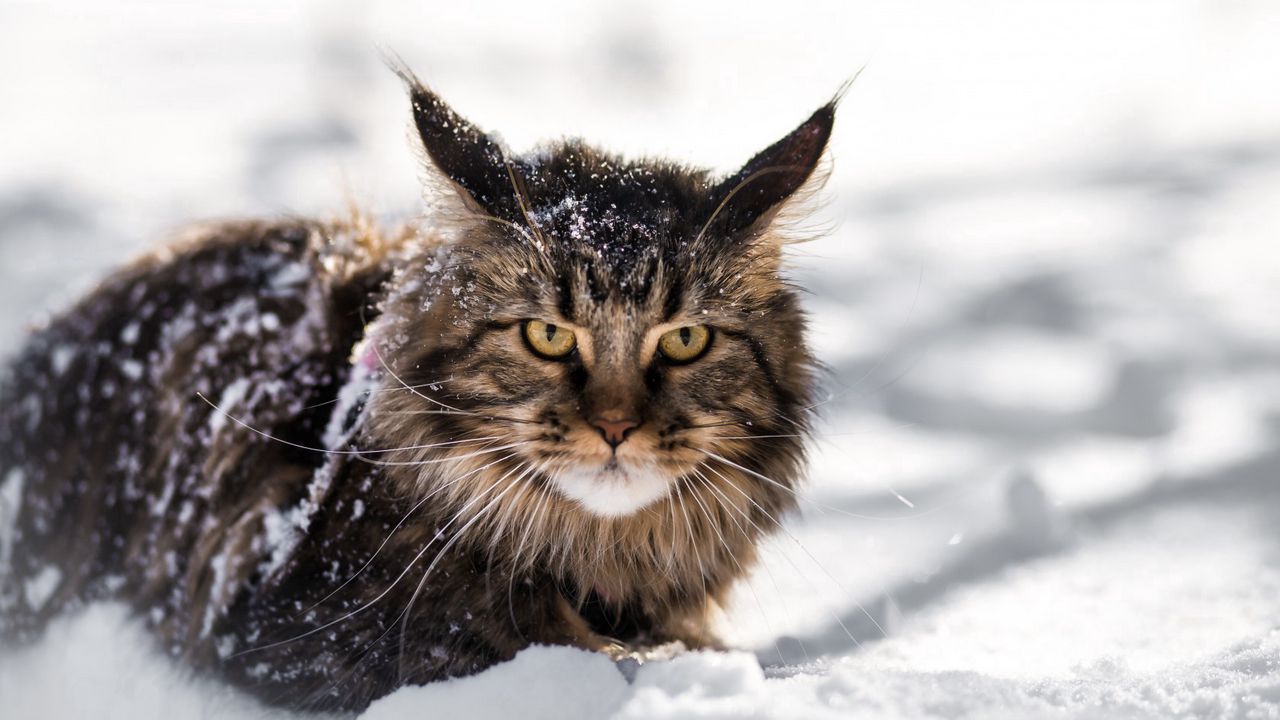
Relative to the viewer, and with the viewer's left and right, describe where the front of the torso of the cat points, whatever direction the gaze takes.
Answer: facing the viewer and to the right of the viewer
